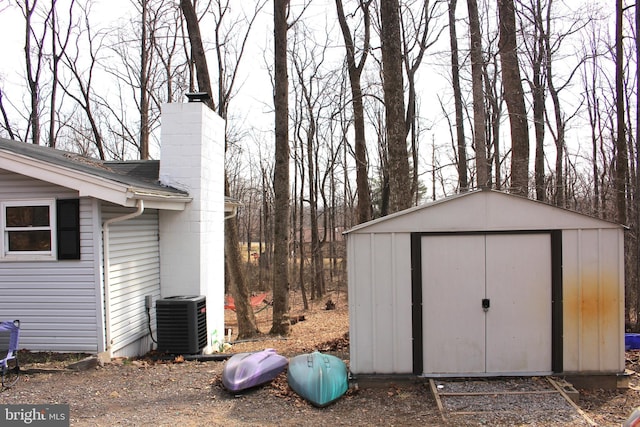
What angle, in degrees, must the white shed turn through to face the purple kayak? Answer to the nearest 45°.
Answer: approximately 90° to its right

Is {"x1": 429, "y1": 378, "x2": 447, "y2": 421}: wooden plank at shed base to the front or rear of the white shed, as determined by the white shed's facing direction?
to the front

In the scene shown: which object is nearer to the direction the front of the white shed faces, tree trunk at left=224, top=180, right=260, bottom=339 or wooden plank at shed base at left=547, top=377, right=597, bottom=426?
the wooden plank at shed base

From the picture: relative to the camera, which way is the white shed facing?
toward the camera

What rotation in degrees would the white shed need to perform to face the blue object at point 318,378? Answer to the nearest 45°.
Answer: approximately 45° to its right
